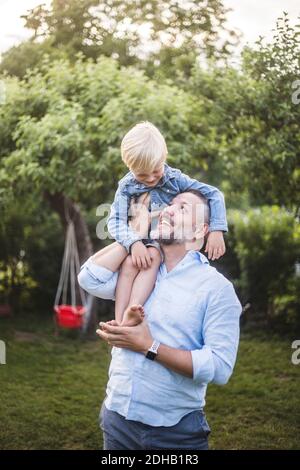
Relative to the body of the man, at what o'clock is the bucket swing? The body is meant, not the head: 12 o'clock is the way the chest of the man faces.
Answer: The bucket swing is roughly at 4 o'clock from the man.

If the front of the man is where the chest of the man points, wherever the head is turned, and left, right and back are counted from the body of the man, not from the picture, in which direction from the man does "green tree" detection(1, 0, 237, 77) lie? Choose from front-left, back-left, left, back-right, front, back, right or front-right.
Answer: back-right

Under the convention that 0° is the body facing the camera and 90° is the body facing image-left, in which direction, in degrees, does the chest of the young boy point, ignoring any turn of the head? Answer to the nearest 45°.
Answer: approximately 0°

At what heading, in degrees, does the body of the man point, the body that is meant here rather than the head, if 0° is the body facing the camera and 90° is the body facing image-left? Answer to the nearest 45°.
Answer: approximately 45°

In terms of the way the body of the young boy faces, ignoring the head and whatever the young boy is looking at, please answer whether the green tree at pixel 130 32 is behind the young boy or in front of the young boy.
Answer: behind
